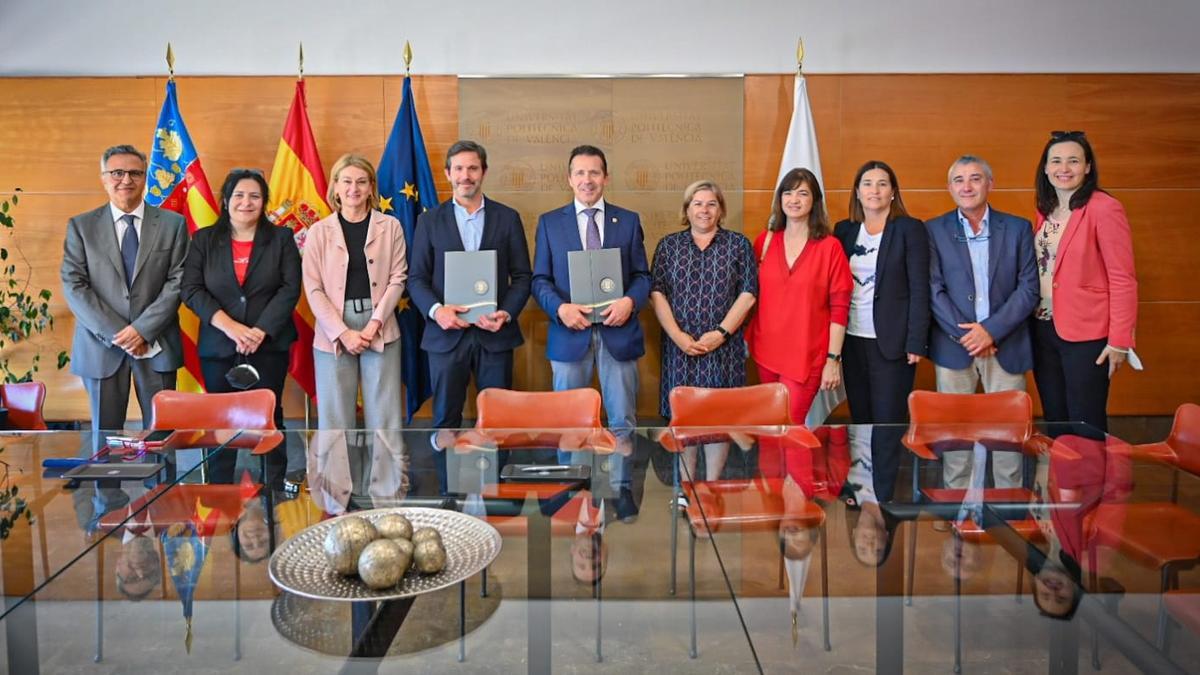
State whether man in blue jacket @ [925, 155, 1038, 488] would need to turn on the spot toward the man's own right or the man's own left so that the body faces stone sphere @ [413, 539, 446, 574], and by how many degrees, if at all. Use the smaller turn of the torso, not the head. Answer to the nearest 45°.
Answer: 0° — they already face it

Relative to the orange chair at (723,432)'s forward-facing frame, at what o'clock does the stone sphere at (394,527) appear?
The stone sphere is roughly at 1 o'clock from the orange chair.

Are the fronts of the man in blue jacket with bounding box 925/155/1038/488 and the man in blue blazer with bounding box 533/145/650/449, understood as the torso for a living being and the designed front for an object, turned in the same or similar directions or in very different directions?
same or similar directions

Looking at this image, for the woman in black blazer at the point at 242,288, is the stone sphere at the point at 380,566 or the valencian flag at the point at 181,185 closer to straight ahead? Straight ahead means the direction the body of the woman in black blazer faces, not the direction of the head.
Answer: the stone sphere

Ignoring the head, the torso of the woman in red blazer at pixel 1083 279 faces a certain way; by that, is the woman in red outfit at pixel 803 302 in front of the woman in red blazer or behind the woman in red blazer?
in front

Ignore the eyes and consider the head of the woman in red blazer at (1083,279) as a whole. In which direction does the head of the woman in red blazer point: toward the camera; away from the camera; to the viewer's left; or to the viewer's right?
toward the camera

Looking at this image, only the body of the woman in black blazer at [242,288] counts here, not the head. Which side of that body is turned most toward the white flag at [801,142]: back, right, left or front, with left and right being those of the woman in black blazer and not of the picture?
left

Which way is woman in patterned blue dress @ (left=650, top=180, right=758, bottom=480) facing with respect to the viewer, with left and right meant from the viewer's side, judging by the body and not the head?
facing the viewer

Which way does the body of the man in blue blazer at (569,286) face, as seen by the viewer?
toward the camera

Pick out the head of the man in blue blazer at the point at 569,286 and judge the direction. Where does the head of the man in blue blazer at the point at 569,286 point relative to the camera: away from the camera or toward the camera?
toward the camera

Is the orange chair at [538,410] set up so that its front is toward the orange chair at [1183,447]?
no

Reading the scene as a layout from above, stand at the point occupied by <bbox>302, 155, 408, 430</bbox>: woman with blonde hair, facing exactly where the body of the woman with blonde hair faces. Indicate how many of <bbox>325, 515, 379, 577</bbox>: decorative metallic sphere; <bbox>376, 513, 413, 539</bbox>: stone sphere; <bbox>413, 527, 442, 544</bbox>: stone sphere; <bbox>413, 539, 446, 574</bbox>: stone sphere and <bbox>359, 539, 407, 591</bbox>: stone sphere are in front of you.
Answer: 5

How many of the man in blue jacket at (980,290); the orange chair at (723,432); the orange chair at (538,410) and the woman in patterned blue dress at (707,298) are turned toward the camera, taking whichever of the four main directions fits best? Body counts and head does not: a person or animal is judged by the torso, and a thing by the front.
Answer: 4

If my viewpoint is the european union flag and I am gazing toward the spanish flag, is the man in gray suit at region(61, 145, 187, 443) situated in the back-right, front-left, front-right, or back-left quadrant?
front-left

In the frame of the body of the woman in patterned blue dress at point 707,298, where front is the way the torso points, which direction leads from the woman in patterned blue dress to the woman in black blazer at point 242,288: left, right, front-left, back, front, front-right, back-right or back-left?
right

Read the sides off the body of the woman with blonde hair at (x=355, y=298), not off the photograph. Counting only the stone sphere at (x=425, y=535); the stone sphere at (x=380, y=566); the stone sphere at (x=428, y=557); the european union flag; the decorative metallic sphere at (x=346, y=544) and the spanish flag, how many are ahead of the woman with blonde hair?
4

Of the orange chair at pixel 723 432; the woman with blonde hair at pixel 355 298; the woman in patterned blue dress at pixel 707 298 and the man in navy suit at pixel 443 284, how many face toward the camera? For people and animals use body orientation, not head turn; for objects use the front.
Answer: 4

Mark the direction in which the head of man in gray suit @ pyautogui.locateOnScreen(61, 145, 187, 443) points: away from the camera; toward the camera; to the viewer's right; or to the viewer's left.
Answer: toward the camera

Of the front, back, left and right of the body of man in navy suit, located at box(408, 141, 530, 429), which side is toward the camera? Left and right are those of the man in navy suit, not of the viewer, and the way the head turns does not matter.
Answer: front

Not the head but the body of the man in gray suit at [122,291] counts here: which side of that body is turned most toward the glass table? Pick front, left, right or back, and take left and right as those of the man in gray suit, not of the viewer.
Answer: front

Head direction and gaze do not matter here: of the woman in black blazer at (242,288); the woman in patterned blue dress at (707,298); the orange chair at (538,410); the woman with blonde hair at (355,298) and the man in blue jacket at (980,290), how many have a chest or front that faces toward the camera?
5
